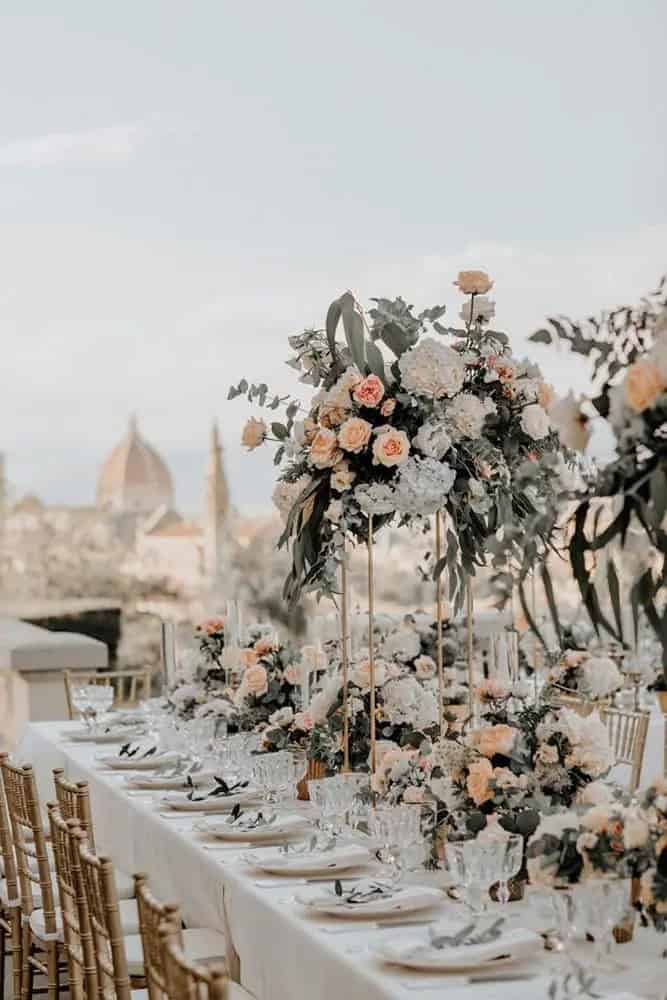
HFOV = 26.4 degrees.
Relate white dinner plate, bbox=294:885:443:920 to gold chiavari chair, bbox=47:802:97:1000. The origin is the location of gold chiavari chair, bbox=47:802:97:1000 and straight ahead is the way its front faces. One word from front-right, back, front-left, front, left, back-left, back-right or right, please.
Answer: front-right

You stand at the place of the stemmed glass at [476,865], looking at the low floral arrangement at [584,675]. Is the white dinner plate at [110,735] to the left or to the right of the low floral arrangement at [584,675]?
left

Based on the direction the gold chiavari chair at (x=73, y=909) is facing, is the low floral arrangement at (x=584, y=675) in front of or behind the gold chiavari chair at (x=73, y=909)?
in front

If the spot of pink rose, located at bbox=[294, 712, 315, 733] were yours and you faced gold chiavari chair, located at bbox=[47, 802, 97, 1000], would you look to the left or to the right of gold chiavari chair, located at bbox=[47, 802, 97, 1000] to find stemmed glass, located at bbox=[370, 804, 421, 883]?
left

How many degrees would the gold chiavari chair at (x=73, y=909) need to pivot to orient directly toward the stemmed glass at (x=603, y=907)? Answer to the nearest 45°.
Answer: approximately 45° to its right

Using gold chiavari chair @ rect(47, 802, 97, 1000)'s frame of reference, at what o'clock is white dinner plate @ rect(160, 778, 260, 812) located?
The white dinner plate is roughly at 10 o'clock from the gold chiavari chair.

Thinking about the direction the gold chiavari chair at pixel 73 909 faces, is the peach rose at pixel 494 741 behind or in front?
in front

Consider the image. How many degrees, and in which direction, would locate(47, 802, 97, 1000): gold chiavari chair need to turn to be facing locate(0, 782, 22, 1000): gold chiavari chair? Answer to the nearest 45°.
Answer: approximately 90° to its left

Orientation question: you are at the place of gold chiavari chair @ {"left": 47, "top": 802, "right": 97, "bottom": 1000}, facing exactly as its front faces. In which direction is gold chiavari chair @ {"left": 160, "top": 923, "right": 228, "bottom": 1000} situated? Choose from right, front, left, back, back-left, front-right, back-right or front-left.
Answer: right

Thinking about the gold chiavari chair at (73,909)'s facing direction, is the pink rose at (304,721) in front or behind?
in front

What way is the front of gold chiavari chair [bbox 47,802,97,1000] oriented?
to the viewer's right
